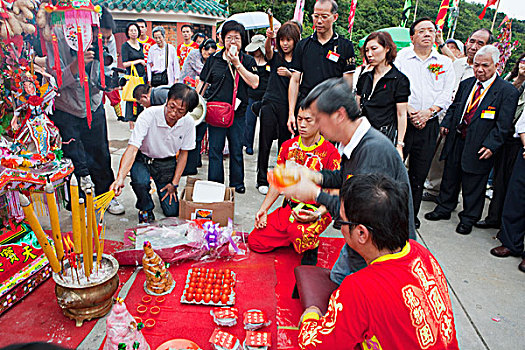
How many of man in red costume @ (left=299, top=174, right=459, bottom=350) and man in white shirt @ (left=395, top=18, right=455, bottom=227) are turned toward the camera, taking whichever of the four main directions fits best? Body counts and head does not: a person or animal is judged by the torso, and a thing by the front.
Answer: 1

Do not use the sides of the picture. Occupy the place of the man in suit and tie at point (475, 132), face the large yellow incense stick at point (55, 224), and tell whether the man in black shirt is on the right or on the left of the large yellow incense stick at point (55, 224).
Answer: right

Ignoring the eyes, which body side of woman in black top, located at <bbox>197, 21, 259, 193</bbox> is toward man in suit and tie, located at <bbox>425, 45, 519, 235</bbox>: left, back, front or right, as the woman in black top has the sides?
left

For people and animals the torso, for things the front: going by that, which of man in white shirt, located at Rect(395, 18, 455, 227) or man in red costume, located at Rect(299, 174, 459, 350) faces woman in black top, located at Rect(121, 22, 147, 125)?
the man in red costume

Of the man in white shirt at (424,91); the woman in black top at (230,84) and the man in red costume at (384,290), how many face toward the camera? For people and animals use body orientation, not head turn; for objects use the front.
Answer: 2

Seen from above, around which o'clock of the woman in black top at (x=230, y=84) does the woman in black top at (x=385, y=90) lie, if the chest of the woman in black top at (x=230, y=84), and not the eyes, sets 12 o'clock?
the woman in black top at (x=385, y=90) is roughly at 10 o'clock from the woman in black top at (x=230, y=84).

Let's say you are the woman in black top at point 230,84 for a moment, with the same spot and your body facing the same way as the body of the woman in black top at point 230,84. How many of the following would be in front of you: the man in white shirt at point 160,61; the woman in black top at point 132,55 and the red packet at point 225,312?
1

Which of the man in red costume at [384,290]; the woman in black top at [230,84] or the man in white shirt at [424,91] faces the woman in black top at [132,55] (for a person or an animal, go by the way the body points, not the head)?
the man in red costume

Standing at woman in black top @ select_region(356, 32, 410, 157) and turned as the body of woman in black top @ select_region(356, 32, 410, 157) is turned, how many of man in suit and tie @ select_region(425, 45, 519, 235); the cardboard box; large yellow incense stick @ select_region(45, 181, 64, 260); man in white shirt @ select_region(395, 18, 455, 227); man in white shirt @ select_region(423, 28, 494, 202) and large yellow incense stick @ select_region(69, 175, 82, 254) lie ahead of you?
3

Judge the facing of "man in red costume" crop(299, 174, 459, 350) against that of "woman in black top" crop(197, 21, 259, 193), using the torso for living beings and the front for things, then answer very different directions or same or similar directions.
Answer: very different directions

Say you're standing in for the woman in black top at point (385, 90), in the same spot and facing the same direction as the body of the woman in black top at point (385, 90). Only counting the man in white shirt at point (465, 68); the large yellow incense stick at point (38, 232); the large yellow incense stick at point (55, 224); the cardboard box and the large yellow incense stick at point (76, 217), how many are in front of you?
4

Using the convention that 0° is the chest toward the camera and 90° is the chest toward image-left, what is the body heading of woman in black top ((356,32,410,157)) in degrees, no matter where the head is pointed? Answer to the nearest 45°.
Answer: approximately 45°
